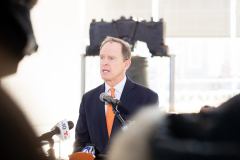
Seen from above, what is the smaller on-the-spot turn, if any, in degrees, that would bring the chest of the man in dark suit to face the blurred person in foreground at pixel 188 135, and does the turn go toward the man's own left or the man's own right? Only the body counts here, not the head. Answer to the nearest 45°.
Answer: approximately 45° to the man's own left

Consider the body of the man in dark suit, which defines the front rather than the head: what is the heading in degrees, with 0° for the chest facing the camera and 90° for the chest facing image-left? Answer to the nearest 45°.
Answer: approximately 45°

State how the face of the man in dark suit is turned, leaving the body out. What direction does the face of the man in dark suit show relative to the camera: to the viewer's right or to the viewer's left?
to the viewer's left
